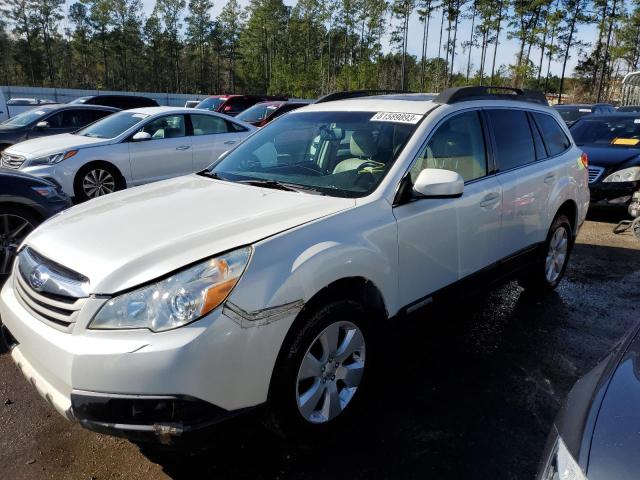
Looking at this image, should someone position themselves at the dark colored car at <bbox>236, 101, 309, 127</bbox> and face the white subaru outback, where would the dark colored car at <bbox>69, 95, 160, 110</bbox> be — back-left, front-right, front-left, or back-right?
back-right

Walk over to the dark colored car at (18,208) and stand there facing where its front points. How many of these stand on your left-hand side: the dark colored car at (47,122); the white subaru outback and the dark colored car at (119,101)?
2

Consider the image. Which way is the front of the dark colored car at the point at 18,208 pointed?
to the viewer's right

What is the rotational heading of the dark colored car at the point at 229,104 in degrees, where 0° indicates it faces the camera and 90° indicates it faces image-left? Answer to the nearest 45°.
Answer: approximately 45°

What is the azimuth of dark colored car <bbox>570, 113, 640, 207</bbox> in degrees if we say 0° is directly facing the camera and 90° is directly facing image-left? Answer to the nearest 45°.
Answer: approximately 45°

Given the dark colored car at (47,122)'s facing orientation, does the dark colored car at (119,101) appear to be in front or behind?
behind

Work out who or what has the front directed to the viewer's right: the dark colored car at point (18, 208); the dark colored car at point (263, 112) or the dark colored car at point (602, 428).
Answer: the dark colored car at point (18, 208)
